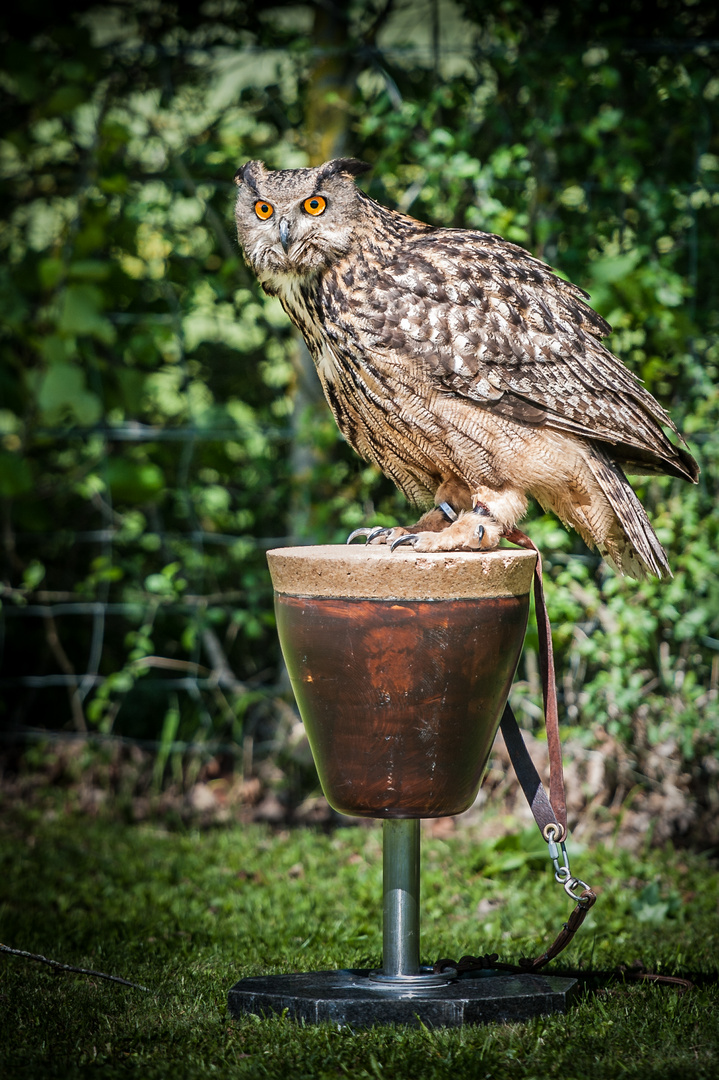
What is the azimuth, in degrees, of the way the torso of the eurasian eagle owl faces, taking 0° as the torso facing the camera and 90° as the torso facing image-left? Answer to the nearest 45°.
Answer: approximately 90°
